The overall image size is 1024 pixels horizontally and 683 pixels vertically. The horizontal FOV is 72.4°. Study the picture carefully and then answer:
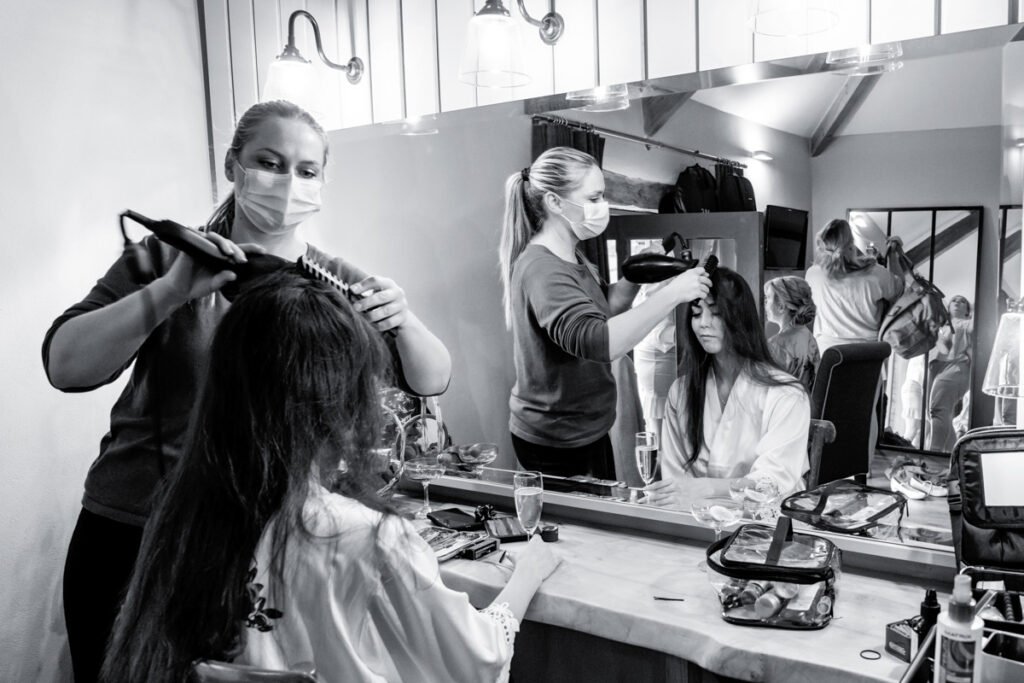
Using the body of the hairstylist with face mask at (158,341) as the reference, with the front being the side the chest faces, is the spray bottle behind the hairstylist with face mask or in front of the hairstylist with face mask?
in front

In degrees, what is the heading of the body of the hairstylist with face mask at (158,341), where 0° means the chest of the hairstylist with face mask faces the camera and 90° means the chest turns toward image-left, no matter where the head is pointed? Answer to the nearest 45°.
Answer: approximately 315°

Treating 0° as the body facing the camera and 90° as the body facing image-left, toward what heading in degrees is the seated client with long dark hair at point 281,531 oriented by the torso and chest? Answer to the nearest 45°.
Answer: approximately 225°

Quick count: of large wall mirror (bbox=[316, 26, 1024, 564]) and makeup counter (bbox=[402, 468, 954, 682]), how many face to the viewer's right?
0

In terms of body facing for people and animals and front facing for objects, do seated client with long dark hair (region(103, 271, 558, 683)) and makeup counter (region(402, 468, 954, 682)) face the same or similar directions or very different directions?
very different directions

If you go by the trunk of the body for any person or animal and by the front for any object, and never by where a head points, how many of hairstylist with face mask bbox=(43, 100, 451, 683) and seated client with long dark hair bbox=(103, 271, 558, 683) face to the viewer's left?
0

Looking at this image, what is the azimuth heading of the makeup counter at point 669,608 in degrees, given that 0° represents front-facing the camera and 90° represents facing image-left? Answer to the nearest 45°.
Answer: approximately 45°
